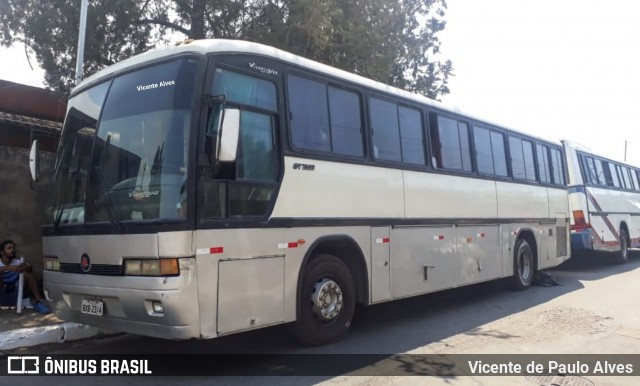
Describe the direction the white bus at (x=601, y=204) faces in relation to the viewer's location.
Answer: facing away from the viewer and to the right of the viewer

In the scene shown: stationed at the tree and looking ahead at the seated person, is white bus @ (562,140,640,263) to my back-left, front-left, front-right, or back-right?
back-left

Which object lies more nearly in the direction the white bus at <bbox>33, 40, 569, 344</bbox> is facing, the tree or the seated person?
the seated person

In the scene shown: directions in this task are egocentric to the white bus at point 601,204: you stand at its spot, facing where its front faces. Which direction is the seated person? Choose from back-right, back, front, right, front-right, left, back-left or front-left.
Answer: back

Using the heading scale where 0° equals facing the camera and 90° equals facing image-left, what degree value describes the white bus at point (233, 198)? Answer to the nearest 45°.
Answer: approximately 45°

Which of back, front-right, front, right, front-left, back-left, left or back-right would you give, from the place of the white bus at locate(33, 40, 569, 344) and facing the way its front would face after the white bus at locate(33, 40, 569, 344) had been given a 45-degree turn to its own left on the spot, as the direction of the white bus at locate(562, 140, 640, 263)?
back-left

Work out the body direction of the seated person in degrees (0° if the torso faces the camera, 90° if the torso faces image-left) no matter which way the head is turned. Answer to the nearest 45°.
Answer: approximately 315°

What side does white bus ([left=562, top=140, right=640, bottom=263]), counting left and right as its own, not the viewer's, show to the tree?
back
